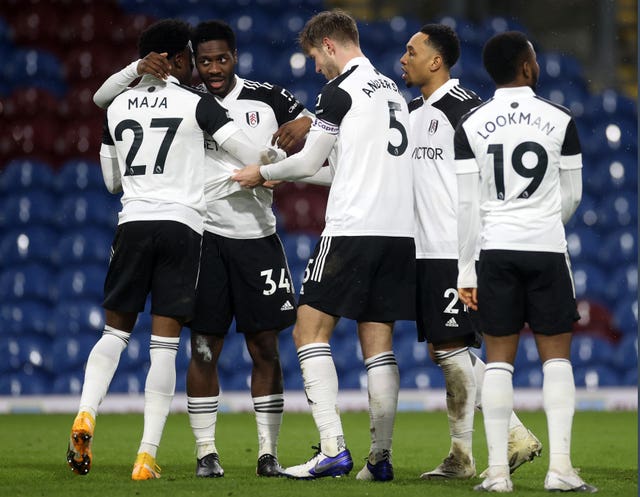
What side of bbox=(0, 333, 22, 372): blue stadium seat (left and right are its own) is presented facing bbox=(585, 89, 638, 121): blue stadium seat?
left

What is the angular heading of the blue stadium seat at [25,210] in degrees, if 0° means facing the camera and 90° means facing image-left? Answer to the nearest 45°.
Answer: approximately 0°

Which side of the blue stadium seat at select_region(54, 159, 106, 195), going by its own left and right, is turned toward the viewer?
front

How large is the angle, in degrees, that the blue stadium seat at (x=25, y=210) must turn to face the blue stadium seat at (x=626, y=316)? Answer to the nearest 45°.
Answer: approximately 90° to its left

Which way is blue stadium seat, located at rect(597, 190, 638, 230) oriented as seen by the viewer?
toward the camera

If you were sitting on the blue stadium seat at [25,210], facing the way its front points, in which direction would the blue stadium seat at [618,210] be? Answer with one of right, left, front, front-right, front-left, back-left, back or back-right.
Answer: left

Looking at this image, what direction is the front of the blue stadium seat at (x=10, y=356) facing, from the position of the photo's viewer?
facing the viewer
